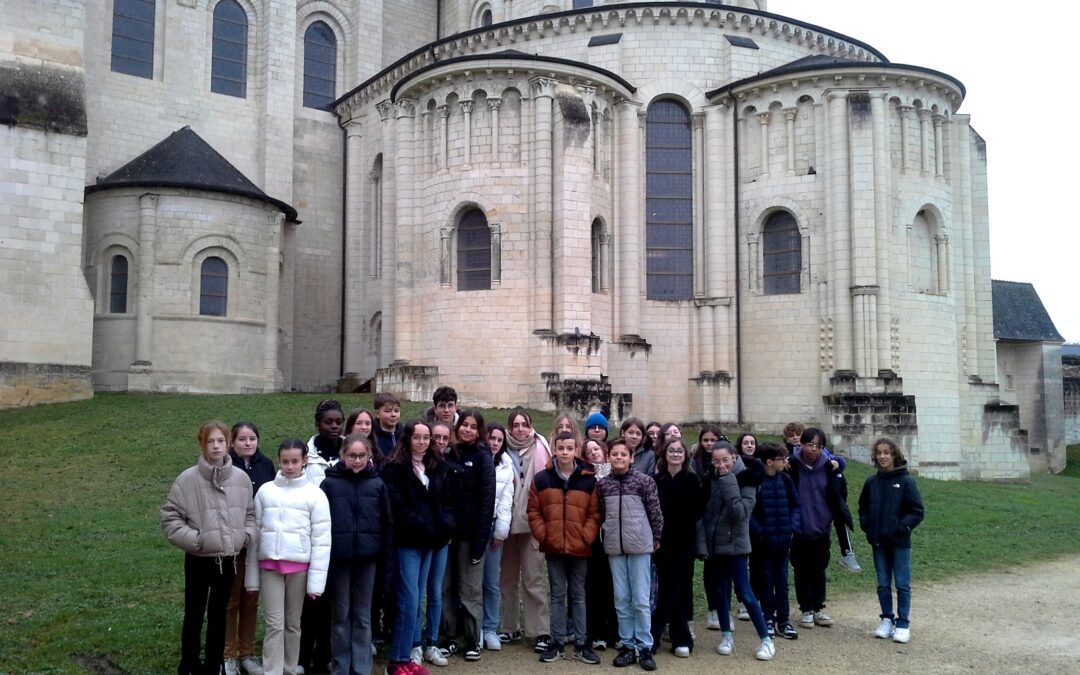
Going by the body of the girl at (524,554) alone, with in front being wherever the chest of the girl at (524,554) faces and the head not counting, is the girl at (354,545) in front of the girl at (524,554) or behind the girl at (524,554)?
in front

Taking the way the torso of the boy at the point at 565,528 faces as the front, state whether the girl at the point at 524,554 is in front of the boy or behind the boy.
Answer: behind

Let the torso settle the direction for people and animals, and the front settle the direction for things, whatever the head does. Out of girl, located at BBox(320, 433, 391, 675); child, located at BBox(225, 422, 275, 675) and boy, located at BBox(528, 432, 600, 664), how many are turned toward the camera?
3

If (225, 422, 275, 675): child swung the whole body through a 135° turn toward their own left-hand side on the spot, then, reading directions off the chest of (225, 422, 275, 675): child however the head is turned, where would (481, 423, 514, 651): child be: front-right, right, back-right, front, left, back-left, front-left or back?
front-right

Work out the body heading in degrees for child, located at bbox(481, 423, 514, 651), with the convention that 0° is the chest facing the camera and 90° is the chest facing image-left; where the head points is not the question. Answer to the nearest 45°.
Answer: approximately 45°

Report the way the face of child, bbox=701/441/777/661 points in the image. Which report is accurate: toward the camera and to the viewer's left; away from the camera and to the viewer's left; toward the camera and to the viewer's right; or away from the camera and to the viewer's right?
toward the camera and to the viewer's left

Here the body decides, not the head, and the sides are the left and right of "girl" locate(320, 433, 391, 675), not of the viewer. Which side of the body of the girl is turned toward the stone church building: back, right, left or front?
back

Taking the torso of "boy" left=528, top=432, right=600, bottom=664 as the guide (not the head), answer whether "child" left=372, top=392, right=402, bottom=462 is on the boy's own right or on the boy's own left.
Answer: on the boy's own right

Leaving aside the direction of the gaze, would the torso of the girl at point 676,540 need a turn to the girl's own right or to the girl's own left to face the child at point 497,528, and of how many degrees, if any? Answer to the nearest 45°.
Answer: approximately 90° to the girl's own right

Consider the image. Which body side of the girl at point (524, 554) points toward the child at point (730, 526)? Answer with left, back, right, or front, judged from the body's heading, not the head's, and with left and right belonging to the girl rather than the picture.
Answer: left
